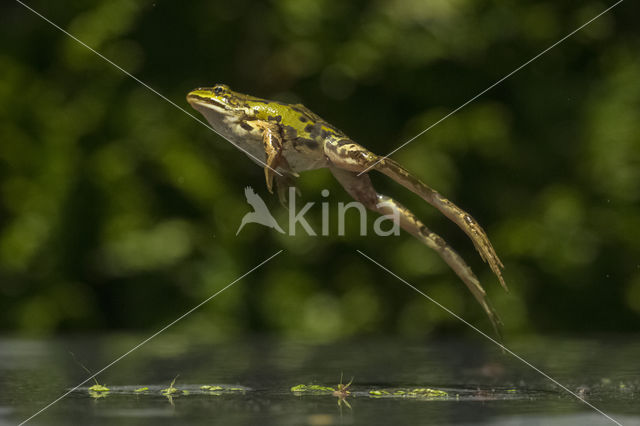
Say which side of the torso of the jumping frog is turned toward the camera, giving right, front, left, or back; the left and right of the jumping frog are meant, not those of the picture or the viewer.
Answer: left
